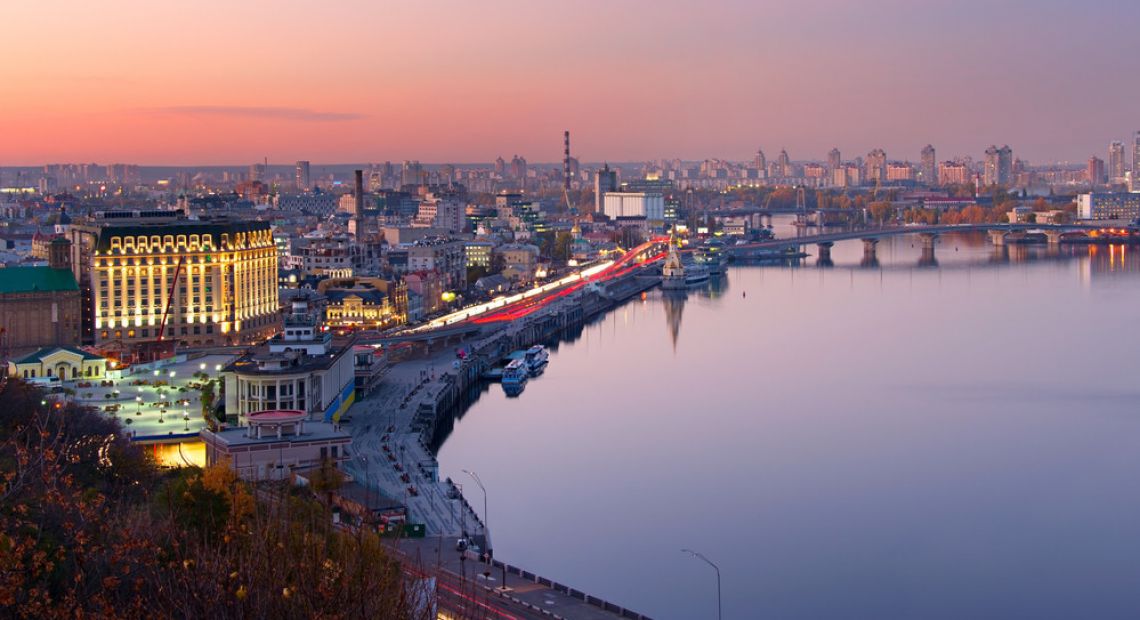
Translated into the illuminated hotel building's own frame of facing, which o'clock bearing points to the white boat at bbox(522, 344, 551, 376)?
The white boat is roughly at 9 o'clock from the illuminated hotel building.

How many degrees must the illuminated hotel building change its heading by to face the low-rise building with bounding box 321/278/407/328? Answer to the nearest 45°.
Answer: approximately 135° to its left

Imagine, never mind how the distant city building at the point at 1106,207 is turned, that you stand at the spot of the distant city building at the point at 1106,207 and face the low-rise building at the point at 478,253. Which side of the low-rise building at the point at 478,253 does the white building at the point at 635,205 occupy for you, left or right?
right

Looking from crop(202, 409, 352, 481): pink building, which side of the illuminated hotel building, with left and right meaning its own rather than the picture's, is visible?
front

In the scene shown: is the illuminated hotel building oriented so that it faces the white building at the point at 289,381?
yes

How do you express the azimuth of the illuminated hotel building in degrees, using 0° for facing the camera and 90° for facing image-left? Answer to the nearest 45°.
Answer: approximately 0°

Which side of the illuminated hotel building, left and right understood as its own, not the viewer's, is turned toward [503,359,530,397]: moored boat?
left

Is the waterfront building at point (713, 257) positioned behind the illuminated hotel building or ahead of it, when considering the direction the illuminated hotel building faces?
behind

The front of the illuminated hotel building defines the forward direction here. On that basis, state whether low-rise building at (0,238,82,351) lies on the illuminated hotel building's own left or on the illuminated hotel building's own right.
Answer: on the illuminated hotel building's own right

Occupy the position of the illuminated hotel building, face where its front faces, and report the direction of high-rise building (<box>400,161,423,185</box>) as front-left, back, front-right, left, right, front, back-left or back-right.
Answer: back

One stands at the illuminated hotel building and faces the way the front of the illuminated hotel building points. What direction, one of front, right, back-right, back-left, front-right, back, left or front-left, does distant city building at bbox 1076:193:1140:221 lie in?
back-left

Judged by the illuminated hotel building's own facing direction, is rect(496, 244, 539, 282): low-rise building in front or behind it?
behind

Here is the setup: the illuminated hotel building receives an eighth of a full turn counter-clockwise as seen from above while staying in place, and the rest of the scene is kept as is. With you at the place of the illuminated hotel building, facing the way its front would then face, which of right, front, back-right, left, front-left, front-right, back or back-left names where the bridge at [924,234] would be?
left
